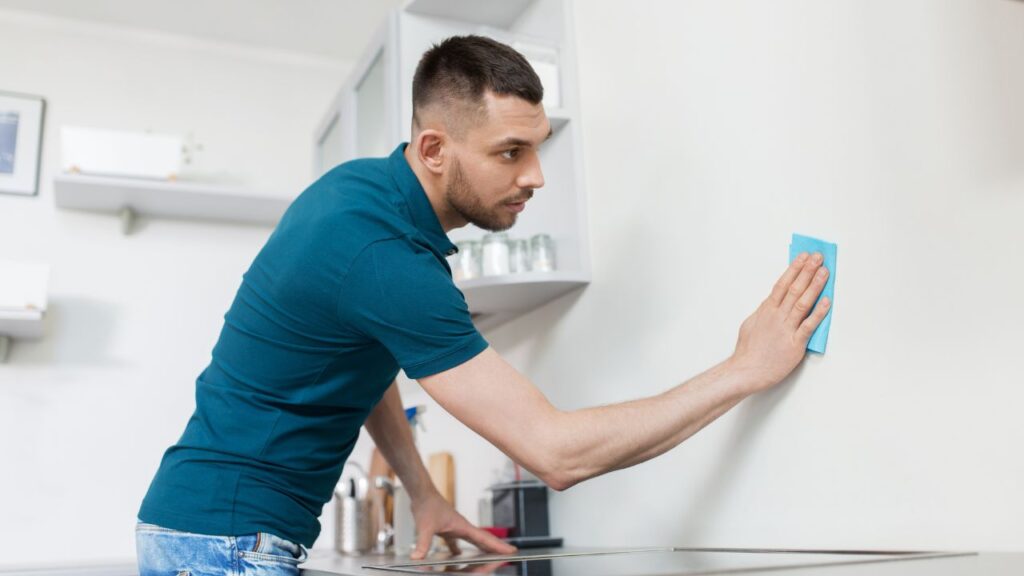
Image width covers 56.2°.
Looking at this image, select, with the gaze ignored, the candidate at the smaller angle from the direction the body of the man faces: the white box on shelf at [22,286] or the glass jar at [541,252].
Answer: the glass jar

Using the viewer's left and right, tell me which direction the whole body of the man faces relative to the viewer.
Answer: facing to the right of the viewer

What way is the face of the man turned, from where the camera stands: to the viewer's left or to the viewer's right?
to the viewer's right

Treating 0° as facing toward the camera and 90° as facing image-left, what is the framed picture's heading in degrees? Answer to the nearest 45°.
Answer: approximately 0°

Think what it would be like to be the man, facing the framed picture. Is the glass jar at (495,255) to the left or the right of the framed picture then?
right

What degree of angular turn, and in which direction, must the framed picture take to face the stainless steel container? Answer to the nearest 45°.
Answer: approximately 45° to its left

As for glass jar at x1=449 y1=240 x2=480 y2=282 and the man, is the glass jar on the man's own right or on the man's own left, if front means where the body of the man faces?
on the man's own left

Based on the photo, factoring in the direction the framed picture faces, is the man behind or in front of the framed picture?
in front

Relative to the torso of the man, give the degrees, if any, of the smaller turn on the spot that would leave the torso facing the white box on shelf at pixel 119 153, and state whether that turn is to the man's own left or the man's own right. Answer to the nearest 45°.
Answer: approximately 135° to the man's own left

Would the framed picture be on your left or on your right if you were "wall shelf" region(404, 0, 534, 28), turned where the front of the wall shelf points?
on your right
